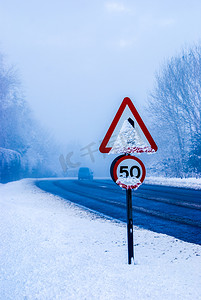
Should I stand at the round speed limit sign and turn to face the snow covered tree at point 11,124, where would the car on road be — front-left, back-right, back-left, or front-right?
front-right

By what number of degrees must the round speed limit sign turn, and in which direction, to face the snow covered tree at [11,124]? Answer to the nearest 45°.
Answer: approximately 135° to its right

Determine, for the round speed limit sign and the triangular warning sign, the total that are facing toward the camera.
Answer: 2

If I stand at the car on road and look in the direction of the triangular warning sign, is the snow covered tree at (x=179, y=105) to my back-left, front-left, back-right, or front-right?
front-left

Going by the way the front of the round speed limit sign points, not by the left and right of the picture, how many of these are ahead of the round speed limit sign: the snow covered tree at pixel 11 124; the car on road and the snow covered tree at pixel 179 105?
0

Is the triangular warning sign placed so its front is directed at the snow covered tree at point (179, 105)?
no

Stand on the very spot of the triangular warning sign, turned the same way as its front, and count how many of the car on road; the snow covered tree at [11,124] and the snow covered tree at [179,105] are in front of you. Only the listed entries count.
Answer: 0

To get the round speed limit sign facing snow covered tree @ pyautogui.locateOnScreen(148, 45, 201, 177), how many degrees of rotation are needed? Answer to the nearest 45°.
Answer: approximately 180°

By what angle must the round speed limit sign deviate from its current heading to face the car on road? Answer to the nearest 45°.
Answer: approximately 180°

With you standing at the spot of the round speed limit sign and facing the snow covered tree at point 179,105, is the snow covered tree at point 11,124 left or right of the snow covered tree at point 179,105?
left

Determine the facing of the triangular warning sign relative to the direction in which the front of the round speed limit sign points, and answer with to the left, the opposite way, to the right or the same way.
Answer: the same way

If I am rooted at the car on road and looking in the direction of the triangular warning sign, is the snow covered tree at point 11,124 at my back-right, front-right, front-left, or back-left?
front-right

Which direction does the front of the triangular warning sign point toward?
toward the camera

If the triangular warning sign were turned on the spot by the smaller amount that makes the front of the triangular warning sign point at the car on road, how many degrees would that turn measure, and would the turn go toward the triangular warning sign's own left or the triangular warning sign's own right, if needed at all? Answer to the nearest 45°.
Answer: approximately 180°

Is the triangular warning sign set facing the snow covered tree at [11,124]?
no
